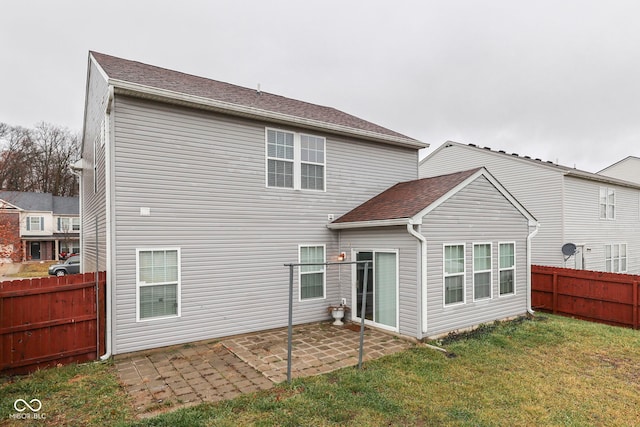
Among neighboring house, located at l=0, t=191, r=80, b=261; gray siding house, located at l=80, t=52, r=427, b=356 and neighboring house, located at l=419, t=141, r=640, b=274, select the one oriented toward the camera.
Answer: neighboring house, located at l=0, t=191, r=80, b=261

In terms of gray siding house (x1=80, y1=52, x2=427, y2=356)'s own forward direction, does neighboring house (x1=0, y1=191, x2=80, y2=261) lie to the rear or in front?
in front

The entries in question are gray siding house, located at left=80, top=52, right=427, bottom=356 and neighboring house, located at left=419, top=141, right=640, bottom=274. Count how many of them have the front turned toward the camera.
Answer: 0

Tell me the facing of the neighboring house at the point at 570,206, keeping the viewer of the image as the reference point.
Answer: facing away from the viewer and to the left of the viewer

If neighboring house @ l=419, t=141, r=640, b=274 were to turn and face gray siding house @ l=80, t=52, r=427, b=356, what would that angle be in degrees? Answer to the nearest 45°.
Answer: approximately 90° to its left

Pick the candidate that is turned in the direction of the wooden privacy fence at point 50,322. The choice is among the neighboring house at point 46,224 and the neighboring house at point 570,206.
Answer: the neighboring house at point 46,224

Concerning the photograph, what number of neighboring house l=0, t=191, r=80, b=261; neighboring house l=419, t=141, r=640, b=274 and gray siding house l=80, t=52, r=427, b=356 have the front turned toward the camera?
1

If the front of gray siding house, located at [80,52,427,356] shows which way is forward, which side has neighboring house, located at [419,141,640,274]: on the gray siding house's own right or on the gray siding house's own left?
on the gray siding house's own right

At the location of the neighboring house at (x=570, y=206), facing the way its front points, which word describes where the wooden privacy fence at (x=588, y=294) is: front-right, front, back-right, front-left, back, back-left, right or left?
back-left

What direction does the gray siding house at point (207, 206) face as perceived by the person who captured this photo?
facing away from the viewer and to the left of the viewer

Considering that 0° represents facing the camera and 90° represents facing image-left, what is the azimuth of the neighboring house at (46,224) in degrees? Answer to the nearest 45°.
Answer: approximately 0°
